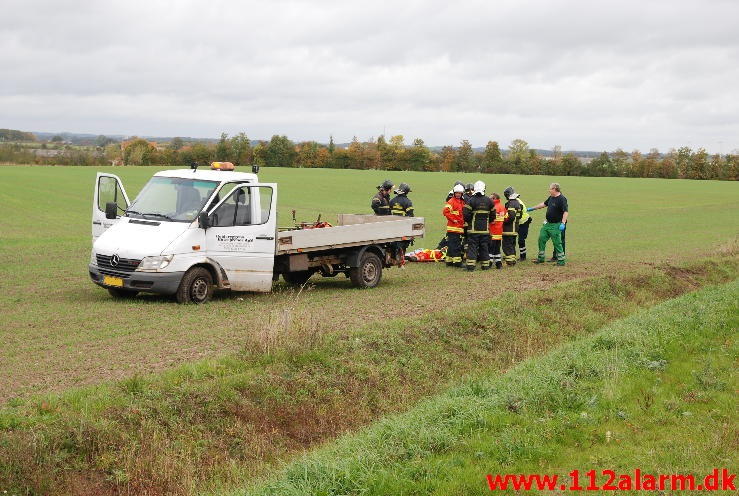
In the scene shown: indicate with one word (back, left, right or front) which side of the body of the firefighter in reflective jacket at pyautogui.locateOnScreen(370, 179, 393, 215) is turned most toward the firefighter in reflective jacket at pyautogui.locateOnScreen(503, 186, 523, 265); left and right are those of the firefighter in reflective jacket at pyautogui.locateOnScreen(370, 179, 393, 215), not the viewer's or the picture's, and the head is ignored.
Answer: front

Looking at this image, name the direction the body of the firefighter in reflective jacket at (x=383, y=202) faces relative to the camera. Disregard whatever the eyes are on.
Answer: to the viewer's right

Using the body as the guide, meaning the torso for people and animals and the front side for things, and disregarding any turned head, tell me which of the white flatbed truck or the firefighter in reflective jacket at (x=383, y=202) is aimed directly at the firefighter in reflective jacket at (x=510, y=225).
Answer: the firefighter in reflective jacket at (x=383, y=202)

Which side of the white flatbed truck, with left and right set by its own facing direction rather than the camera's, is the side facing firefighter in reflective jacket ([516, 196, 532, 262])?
back

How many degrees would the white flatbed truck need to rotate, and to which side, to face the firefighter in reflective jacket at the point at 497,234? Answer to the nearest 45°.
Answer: approximately 180°

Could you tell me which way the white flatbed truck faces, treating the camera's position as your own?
facing the viewer and to the left of the viewer

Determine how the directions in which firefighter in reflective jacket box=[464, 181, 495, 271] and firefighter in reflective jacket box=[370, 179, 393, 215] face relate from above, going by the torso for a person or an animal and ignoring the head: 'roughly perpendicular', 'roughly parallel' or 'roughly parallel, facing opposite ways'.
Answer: roughly perpendicular

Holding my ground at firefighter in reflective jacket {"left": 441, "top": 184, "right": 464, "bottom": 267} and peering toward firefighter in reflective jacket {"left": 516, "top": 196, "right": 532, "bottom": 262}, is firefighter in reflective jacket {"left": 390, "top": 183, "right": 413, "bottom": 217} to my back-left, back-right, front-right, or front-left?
back-left

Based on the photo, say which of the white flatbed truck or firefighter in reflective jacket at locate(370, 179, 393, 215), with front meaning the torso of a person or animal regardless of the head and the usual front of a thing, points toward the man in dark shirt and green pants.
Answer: the firefighter in reflective jacket

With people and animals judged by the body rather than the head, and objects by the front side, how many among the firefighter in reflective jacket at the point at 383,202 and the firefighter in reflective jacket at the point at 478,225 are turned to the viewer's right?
1

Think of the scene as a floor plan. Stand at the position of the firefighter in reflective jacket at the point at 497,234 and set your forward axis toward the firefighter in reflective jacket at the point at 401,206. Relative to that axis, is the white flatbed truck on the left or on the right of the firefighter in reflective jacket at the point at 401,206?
left

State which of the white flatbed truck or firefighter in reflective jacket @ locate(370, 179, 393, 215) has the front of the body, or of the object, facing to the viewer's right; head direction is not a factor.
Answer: the firefighter in reflective jacket

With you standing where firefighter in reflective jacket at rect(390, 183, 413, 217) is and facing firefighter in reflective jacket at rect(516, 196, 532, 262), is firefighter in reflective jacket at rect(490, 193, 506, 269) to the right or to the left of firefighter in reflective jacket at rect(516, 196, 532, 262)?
right

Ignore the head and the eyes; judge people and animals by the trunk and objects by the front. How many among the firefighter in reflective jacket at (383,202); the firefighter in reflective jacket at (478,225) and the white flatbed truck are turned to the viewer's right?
1
